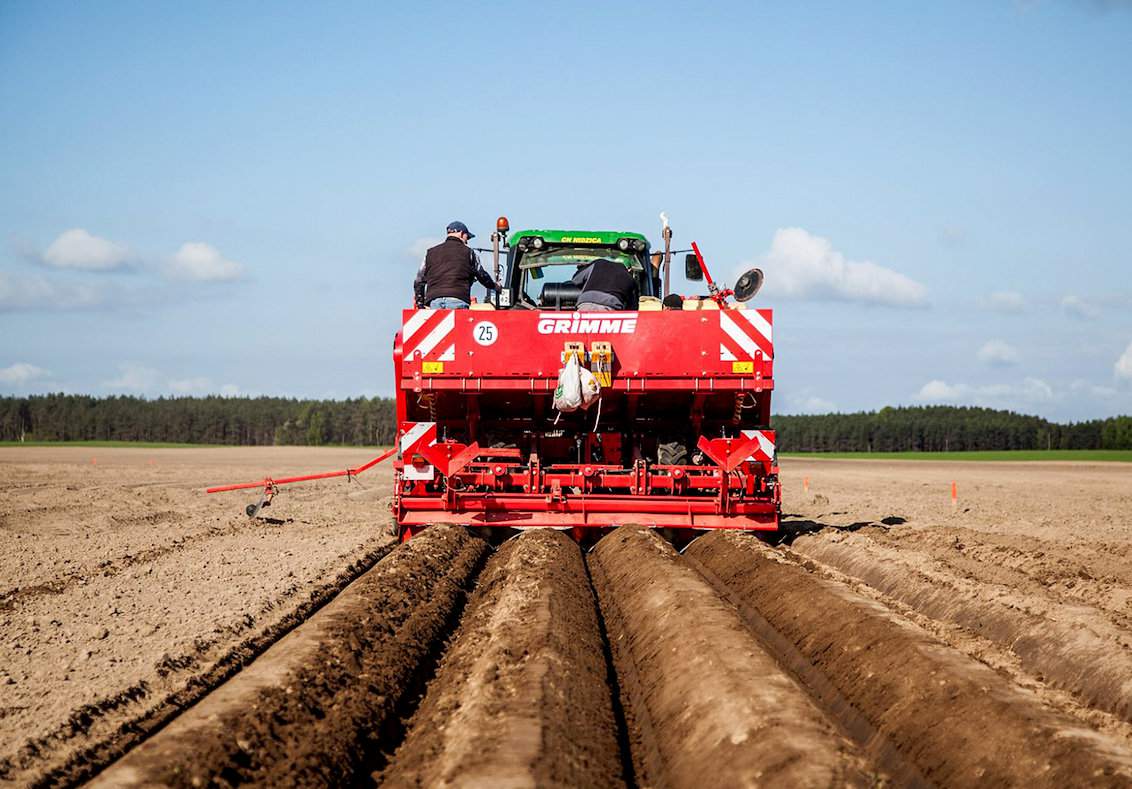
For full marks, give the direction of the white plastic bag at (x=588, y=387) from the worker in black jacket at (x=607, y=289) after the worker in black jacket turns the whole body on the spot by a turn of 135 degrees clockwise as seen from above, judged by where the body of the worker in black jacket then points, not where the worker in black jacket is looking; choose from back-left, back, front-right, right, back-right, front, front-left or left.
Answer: front-right

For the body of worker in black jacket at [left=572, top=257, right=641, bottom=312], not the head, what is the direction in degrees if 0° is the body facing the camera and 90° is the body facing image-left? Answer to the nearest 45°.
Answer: approximately 180°

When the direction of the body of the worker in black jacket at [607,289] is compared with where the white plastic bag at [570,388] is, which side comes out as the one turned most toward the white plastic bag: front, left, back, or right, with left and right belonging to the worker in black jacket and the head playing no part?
back

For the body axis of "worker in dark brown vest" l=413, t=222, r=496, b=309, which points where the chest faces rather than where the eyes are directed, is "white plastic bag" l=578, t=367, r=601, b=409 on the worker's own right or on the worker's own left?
on the worker's own right

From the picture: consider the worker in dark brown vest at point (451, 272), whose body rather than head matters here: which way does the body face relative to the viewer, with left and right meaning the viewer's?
facing away from the viewer and to the right of the viewer

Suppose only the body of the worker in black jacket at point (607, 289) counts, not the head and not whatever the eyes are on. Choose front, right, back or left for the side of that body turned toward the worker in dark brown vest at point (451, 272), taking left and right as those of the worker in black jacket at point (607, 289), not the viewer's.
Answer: left

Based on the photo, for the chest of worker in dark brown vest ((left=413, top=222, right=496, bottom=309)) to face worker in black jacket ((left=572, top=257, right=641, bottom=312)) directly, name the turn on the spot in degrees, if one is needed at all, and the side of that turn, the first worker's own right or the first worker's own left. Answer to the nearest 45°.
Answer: approximately 45° to the first worker's own right
